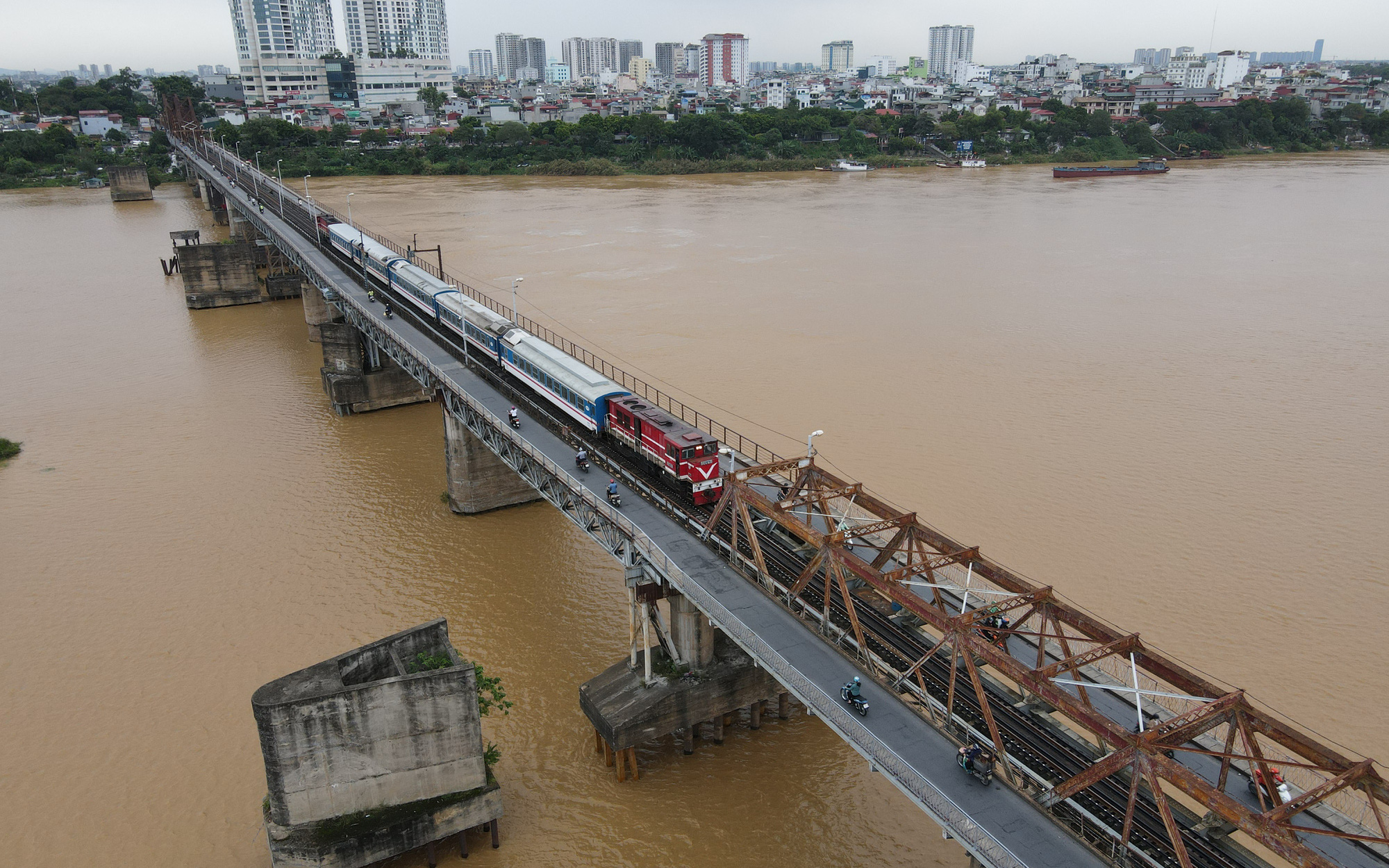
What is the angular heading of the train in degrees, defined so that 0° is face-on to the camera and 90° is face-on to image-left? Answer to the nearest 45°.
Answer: approximately 315°

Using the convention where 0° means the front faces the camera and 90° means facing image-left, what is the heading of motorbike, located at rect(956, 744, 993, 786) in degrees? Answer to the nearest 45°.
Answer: approximately 135°

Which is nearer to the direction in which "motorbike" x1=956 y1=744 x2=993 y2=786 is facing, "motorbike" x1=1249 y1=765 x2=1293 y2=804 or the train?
the train

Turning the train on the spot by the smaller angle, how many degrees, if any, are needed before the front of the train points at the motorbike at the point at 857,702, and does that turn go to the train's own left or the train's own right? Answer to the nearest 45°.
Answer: approximately 45° to the train's own right

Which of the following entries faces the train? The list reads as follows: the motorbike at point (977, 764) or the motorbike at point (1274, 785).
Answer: the motorbike at point (977, 764)

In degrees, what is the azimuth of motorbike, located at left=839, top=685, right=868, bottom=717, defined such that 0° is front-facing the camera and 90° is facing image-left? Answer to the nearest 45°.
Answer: approximately 135°

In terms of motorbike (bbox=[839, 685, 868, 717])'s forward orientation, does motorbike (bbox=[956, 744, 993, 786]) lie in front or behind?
behind

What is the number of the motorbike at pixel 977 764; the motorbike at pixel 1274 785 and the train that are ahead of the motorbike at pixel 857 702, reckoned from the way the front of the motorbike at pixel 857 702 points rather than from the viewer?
1
